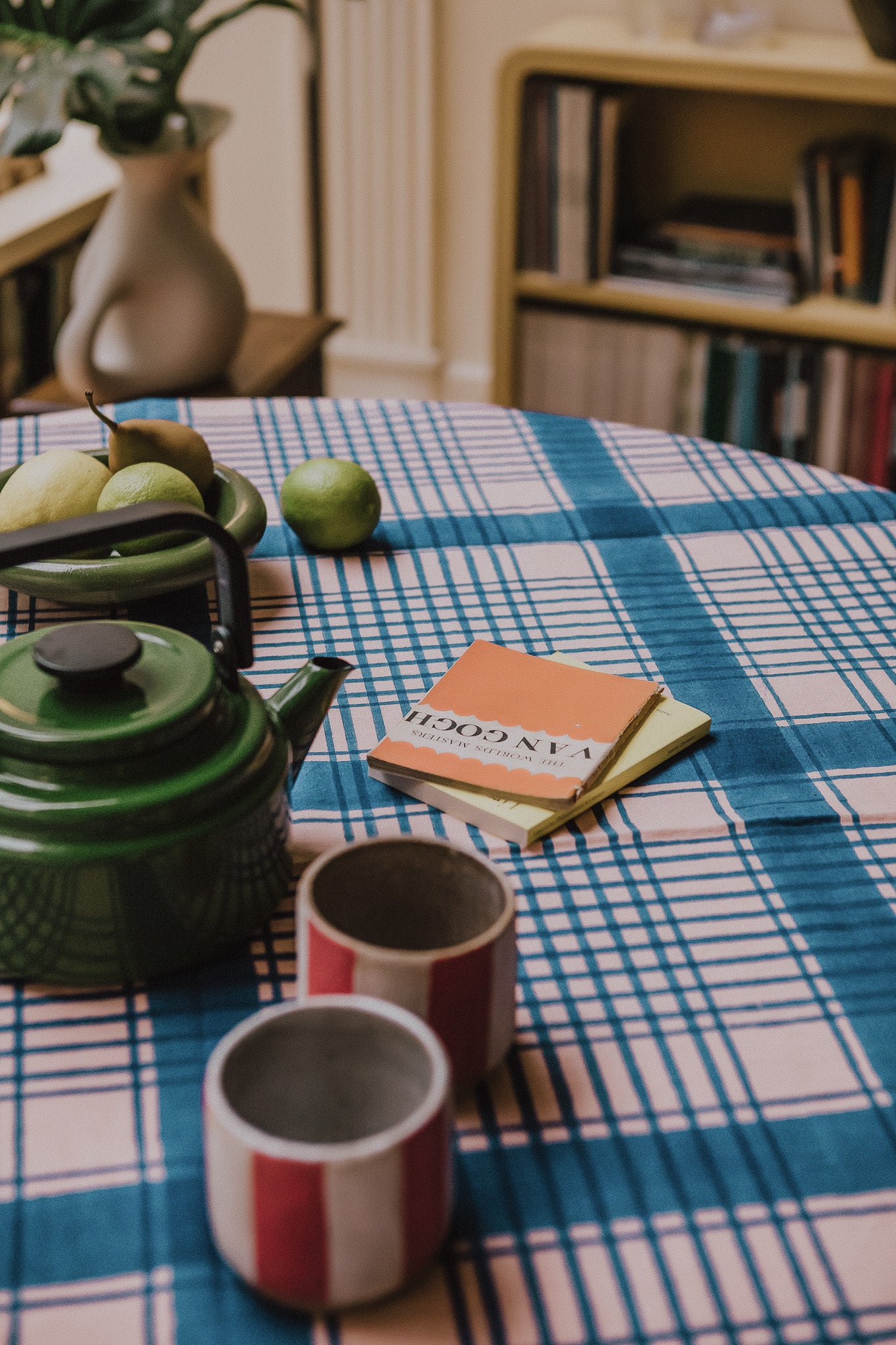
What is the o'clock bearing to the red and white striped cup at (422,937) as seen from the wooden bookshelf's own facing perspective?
The red and white striped cup is roughly at 12 o'clock from the wooden bookshelf.

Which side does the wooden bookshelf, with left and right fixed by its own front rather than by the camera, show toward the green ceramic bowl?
front

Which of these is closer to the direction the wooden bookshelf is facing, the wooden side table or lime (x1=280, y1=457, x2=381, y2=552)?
the lime

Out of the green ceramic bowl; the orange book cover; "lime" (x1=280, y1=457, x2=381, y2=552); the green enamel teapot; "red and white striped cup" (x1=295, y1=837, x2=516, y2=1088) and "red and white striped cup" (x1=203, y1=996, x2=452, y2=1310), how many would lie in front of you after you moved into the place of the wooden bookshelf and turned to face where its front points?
6

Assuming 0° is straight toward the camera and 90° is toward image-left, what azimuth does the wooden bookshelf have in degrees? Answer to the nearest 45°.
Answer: approximately 0°

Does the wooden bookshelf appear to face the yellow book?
yes

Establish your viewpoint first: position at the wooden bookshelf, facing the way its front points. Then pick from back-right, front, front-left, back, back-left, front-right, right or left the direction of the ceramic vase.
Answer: front-right

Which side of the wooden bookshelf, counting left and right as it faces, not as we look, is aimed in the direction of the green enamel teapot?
front

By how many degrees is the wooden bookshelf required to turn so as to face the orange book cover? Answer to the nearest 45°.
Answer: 0° — it already faces it
